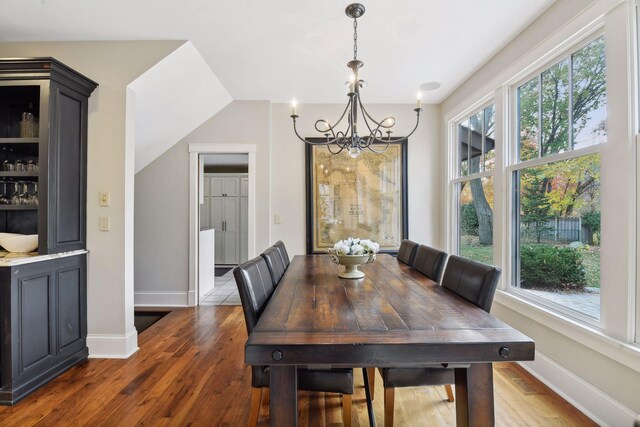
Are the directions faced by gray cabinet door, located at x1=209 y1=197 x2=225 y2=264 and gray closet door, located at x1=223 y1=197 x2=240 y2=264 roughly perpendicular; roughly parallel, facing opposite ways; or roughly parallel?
roughly parallel

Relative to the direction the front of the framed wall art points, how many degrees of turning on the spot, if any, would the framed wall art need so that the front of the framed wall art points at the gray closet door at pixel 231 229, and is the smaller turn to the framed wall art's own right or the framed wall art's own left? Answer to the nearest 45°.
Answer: approximately 135° to the framed wall art's own right

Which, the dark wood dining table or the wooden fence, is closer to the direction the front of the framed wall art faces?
the dark wood dining table

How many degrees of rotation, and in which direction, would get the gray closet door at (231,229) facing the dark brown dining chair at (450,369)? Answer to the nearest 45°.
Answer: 0° — it already faces it

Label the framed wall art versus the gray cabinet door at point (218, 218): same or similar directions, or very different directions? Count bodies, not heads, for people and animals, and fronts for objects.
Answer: same or similar directions

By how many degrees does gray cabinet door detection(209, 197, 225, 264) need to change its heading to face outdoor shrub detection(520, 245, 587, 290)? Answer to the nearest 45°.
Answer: approximately 45° to its left

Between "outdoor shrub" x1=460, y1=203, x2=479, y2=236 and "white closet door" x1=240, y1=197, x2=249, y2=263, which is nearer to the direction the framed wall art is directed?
the outdoor shrub

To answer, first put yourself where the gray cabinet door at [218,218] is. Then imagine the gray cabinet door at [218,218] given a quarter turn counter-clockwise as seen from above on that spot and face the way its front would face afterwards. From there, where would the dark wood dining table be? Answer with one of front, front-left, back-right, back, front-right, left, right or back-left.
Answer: right

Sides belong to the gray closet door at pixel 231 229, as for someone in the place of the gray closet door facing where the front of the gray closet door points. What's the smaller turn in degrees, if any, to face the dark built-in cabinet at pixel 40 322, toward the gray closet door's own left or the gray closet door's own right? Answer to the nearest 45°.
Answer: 0° — it already faces it

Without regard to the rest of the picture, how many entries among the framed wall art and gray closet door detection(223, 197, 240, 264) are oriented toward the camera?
2

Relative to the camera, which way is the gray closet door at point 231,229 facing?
toward the camera

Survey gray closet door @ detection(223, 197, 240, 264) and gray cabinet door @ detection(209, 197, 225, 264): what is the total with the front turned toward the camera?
2

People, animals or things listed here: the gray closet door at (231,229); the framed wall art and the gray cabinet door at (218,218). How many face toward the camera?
3

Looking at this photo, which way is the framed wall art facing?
toward the camera

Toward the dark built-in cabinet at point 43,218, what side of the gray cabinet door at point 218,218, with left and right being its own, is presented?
front

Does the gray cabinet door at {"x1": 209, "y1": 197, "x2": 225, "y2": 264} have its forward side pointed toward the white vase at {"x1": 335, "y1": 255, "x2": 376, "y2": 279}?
yes

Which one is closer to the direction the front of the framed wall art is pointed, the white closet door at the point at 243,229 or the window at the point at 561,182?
the window

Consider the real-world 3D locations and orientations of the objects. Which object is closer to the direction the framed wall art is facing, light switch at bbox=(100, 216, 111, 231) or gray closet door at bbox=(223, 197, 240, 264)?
the light switch
